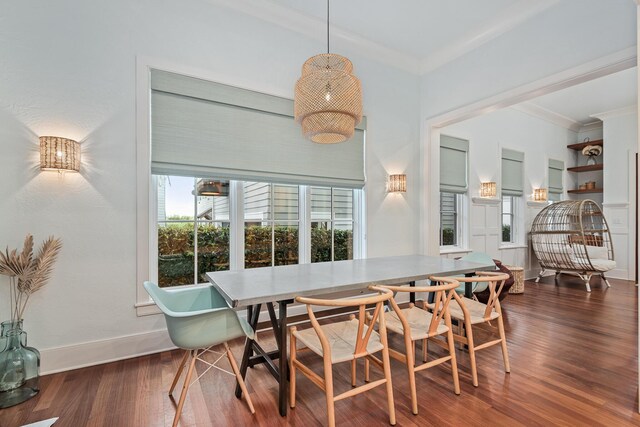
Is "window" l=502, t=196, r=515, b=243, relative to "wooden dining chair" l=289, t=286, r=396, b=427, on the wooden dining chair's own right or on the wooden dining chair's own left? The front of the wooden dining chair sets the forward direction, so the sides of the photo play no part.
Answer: on the wooden dining chair's own right

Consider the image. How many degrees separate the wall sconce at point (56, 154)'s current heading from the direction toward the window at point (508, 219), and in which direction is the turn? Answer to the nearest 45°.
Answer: approximately 90° to its left

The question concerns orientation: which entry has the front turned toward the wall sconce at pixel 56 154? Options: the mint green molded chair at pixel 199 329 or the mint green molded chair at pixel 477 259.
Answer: the mint green molded chair at pixel 477 259

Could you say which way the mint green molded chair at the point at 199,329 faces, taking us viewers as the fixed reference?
facing to the right of the viewer

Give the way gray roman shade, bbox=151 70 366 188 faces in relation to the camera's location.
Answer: facing the viewer and to the right of the viewer

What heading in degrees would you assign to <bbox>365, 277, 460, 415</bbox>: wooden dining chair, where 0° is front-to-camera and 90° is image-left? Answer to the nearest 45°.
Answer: approximately 135°

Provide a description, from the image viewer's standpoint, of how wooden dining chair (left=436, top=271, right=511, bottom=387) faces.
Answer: facing away from the viewer and to the left of the viewer

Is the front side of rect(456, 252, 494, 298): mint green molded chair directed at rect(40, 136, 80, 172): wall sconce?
yes

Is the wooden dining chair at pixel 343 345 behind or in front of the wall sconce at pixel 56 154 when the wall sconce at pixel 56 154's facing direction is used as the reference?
in front

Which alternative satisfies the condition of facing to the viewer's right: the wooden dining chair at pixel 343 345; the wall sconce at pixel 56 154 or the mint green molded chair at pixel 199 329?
the mint green molded chair

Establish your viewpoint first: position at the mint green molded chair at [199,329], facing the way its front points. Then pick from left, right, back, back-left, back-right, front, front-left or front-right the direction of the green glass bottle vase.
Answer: back-left

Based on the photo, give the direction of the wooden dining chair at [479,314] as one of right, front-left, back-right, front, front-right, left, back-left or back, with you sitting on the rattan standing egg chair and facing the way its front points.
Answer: front-right
